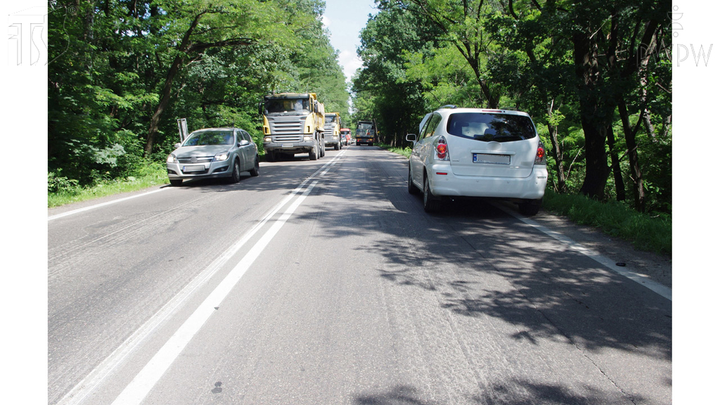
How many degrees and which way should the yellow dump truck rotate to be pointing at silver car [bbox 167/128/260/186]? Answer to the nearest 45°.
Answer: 0° — it already faces it

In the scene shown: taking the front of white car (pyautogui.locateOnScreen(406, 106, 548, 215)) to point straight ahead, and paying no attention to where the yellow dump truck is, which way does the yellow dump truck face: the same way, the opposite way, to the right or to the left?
the opposite way

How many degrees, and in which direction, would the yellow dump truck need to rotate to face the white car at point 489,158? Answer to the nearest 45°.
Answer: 0° — it already faces it

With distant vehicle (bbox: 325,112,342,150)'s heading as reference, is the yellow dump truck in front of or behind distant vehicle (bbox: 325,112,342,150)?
in front

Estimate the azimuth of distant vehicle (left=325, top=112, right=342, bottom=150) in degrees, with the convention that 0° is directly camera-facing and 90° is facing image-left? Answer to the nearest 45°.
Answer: approximately 0°

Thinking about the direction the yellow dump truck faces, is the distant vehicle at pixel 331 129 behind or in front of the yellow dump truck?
behind

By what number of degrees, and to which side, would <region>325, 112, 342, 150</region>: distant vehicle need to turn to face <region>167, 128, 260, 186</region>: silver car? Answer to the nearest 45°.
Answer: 0° — it already faces it

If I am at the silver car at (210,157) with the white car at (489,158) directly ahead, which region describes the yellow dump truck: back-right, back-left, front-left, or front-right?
back-left

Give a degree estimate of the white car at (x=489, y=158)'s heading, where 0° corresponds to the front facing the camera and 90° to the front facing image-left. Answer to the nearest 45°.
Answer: approximately 180°

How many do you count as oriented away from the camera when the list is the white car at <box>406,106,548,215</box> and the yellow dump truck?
1
